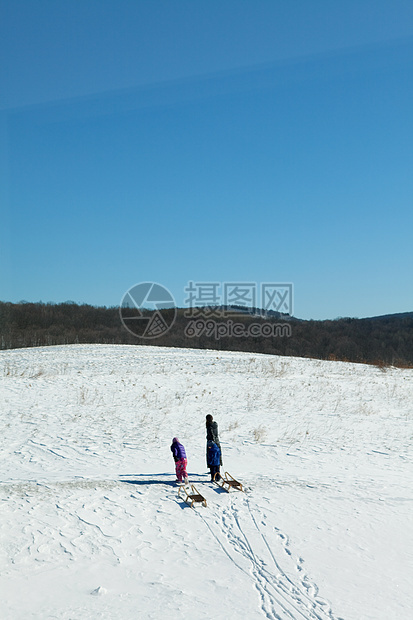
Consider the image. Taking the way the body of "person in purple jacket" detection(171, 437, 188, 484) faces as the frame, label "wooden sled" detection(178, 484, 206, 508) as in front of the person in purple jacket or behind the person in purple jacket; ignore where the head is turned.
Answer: behind

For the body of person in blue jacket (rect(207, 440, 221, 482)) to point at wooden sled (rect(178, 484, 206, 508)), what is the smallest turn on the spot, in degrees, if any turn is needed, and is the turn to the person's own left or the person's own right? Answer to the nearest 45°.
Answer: approximately 135° to the person's own left

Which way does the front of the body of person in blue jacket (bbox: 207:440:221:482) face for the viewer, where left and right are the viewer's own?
facing away from the viewer and to the left of the viewer

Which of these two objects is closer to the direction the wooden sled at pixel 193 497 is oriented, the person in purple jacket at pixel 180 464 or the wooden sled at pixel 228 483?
the person in purple jacket

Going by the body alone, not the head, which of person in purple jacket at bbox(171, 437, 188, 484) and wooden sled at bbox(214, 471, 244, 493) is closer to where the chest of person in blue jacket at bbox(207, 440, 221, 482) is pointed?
the person in purple jacket

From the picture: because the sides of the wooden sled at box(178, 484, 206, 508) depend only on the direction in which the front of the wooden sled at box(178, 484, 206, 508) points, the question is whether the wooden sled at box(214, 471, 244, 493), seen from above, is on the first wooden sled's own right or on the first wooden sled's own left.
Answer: on the first wooden sled's own right

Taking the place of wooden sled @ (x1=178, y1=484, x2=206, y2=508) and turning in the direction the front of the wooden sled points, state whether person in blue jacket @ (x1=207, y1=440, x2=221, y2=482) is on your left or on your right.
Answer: on your right

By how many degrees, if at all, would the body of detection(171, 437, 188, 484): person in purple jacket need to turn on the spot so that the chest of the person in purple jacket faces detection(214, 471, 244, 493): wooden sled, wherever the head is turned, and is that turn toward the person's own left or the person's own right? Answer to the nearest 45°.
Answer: approximately 135° to the person's own right

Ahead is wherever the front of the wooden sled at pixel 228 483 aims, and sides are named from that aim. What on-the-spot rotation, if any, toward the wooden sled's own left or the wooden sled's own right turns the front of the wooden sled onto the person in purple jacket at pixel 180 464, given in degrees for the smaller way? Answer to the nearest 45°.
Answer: approximately 45° to the wooden sled's own left

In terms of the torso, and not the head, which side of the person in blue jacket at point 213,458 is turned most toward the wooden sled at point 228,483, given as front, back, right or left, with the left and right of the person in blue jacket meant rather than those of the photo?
back

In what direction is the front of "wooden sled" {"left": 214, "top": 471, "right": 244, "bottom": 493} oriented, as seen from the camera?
facing away from the viewer and to the left of the viewer

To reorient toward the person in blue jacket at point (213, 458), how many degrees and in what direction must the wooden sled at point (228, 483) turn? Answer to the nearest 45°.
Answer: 0° — it already faces them

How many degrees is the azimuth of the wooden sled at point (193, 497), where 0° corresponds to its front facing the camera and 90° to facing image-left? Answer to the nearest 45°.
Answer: approximately 135°
